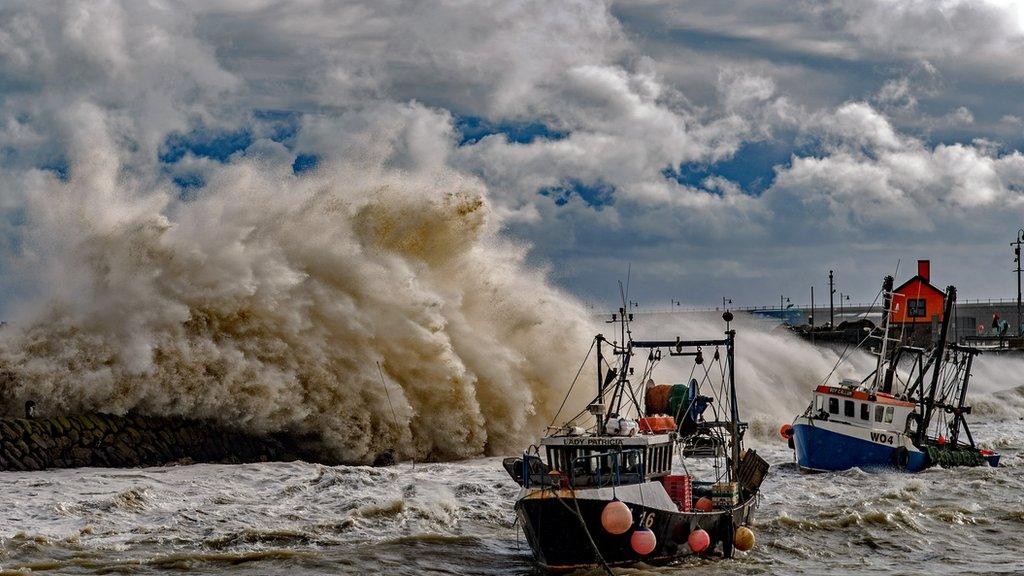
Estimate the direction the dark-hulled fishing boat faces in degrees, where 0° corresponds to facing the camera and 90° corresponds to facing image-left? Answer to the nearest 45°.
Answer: approximately 45°

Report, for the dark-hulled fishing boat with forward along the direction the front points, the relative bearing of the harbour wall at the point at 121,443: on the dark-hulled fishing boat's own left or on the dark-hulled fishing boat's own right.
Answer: on the dark-hulled fishing boat's own right
